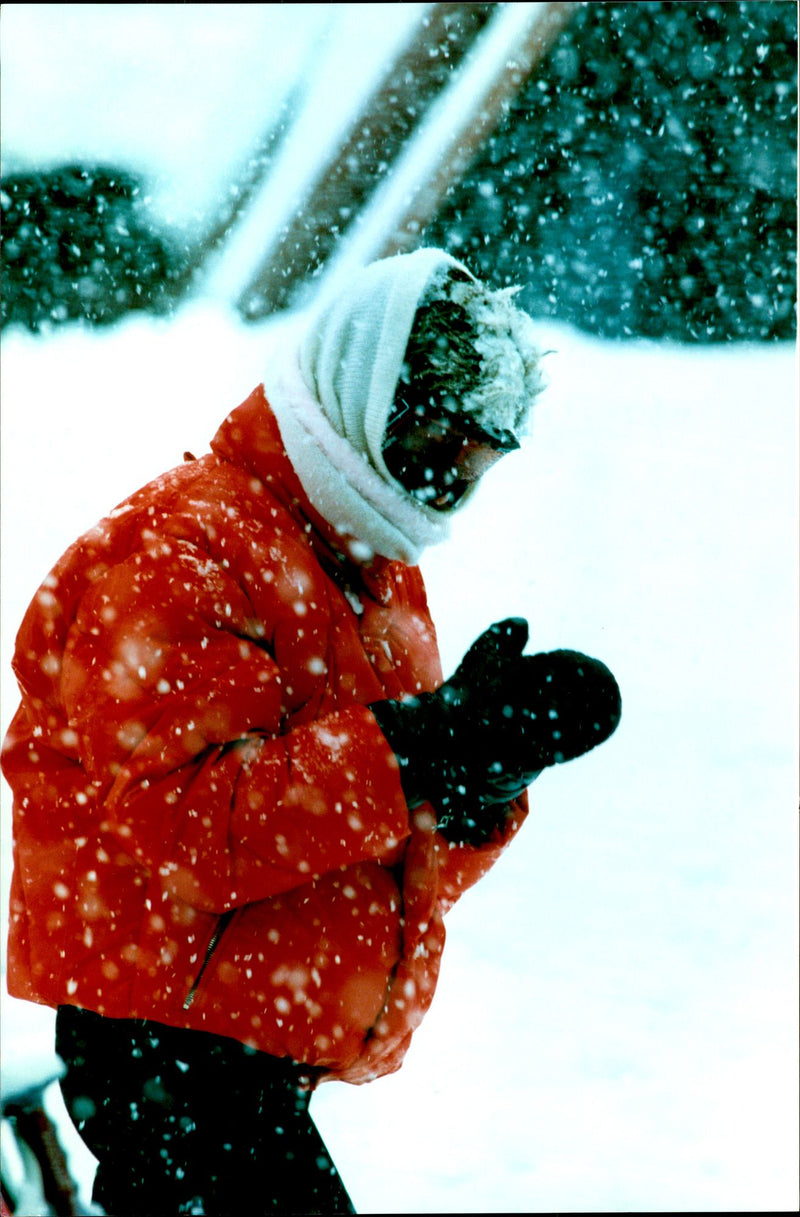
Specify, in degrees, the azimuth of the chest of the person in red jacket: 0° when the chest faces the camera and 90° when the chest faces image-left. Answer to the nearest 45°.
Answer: approximately 270°
